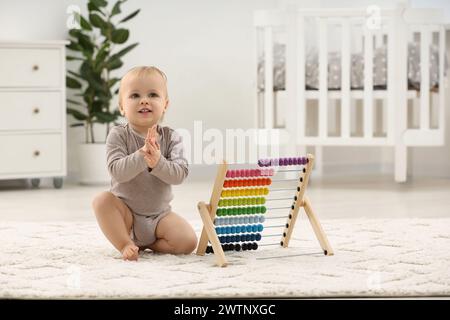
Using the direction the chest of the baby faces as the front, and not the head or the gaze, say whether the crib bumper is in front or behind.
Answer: behind

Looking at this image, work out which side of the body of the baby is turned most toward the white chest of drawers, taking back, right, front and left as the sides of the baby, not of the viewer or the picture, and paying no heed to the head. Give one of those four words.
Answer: back

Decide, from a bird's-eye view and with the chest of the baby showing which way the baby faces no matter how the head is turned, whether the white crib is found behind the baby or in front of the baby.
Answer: behind

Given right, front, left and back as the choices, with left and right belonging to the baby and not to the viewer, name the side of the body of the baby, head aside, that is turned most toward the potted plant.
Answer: back

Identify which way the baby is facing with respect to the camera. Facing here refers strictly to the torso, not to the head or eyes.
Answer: toward the camera

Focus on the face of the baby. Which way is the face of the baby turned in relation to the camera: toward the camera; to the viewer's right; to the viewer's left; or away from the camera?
toward the camera
